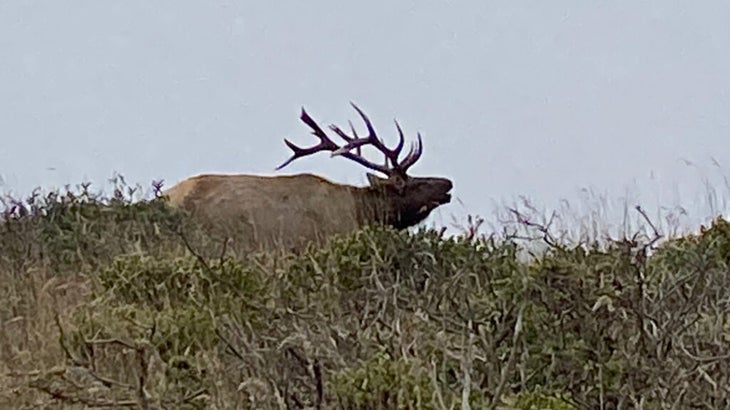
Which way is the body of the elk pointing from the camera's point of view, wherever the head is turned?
to the viewer's right
